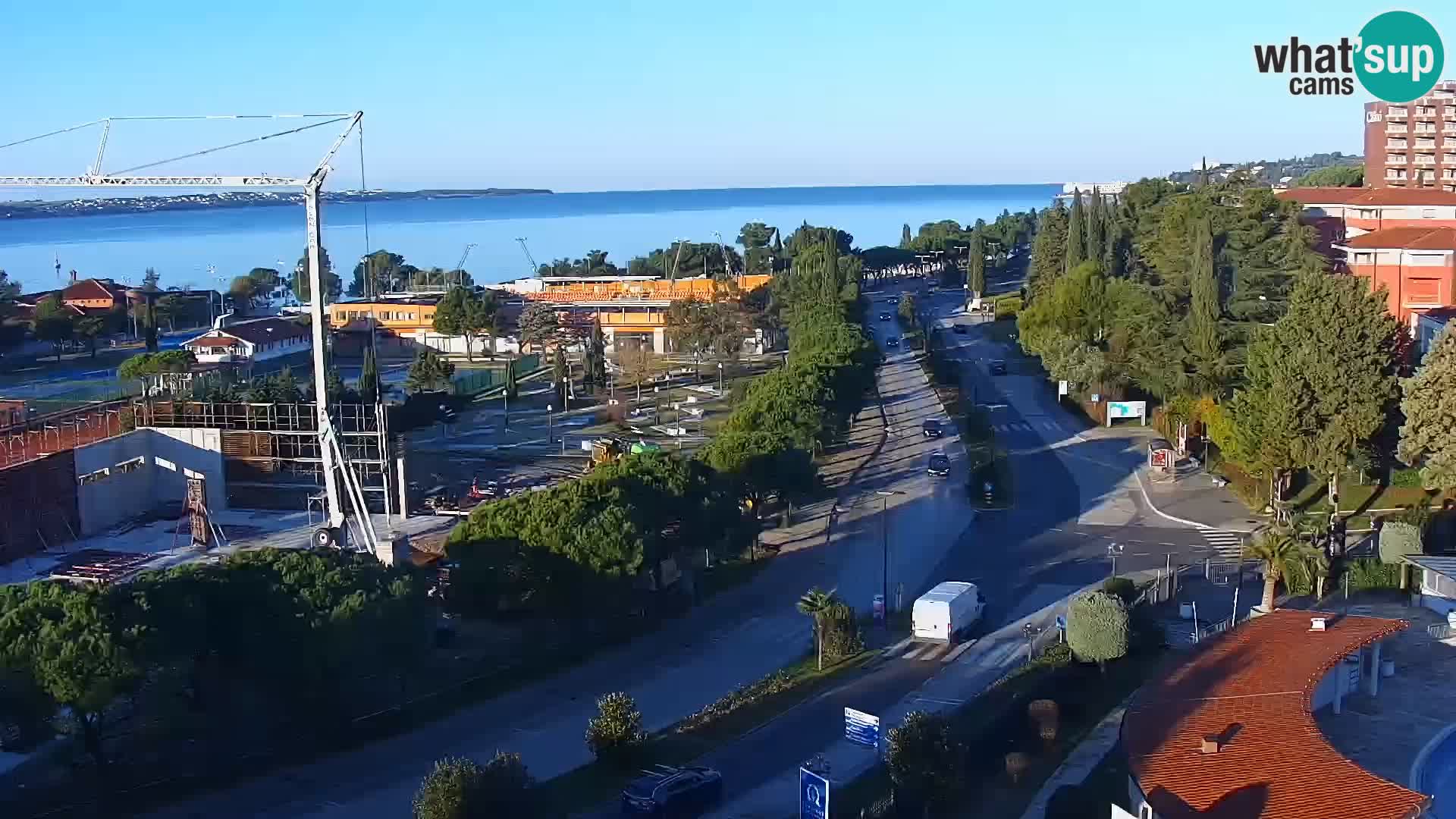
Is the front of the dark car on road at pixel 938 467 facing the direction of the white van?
yes

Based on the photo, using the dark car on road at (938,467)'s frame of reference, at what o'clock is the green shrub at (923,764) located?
The green shrub is roughly at 12 o'clock from the dark car on road.

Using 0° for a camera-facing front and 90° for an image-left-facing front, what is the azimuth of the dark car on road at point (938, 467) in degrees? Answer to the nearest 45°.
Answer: approximately 0°

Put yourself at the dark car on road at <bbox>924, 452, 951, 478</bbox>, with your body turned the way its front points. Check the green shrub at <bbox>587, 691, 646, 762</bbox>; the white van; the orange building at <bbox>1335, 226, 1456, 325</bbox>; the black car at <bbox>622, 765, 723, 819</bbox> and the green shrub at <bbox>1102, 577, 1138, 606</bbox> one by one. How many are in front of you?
4

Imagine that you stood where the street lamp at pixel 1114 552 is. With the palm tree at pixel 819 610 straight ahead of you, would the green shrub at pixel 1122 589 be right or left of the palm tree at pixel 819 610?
left
